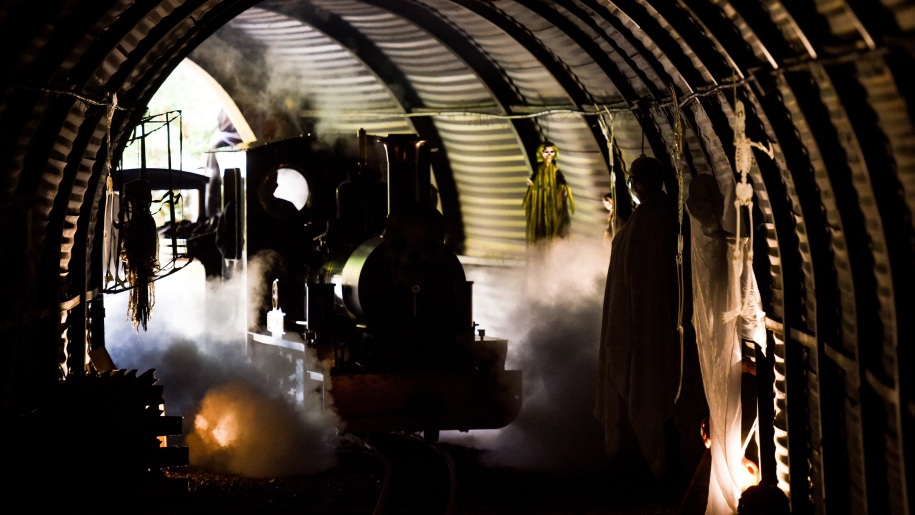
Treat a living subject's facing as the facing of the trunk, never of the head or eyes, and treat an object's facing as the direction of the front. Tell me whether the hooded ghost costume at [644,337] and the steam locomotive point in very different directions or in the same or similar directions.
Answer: very different directions

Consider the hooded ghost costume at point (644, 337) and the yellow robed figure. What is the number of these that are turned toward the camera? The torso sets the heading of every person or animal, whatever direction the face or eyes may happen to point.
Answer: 1

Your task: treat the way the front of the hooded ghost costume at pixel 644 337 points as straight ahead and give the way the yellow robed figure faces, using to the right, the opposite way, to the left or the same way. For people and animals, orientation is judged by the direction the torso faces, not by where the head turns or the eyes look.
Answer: to the left

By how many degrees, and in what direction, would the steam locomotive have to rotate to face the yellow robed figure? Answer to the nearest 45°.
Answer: approximately 90° to its left

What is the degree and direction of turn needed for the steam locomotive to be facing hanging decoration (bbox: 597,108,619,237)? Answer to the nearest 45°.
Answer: approximately 45° to its left

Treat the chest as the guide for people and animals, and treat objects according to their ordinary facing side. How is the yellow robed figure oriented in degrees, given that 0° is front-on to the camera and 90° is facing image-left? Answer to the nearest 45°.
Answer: approximately 0°

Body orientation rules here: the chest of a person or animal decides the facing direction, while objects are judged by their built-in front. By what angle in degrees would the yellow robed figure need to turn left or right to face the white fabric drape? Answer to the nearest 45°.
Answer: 0° — it already faces it

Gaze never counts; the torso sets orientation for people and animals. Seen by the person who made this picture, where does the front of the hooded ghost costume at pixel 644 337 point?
facing to the left of the viewer
